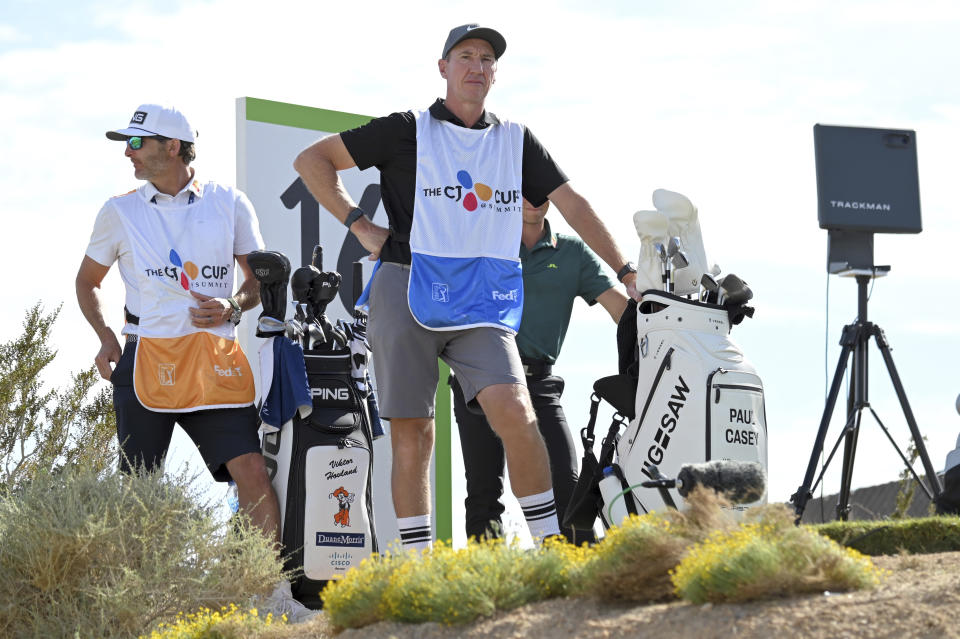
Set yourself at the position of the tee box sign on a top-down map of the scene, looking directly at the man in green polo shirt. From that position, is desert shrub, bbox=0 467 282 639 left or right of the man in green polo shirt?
right

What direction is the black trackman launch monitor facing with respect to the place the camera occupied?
facing the viewer

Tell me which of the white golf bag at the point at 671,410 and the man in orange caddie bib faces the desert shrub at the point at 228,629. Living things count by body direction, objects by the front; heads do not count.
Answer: the man in orange caddie bib

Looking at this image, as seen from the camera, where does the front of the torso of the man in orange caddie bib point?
toward the camera

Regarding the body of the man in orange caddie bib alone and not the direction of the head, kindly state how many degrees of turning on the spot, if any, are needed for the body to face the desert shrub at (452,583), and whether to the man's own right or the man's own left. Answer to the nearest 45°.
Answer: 0° — they already face it

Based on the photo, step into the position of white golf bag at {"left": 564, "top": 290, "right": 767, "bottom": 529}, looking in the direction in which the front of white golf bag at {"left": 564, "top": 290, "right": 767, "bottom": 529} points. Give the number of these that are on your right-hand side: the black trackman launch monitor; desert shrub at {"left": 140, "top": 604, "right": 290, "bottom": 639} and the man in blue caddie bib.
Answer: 2

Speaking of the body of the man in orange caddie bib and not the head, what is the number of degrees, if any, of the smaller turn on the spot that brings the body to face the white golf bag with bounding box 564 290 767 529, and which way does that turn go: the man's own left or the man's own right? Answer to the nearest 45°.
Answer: approximately 45° to the man's own left

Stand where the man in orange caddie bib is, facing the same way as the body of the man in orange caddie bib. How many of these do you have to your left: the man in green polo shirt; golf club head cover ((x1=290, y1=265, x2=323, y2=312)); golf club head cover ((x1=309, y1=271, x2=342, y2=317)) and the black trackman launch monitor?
4

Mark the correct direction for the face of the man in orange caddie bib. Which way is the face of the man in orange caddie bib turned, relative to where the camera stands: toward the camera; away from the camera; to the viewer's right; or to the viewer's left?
to the viewer's left
